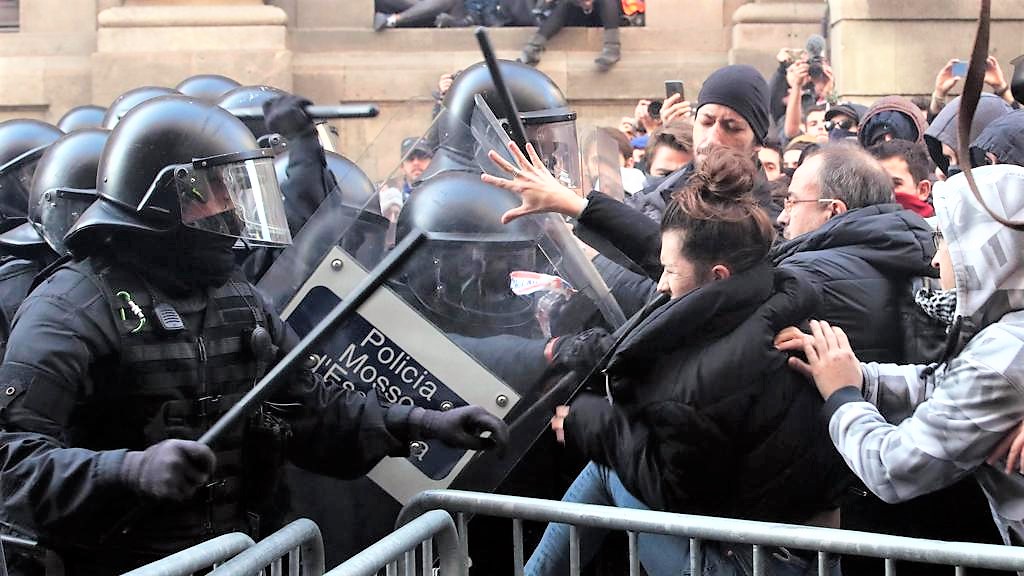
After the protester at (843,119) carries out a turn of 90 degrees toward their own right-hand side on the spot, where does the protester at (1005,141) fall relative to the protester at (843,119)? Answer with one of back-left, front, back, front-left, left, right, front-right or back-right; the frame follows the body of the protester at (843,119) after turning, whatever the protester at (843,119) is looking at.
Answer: back-left

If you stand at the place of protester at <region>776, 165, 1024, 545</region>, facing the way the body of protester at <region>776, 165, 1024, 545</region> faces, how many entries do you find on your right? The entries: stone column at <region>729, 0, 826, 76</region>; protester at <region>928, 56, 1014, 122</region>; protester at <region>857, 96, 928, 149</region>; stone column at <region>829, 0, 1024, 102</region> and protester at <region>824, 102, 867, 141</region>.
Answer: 5

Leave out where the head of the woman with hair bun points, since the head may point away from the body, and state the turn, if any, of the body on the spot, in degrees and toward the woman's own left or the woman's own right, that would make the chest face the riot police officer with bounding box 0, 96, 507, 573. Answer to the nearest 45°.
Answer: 0° — they already face them

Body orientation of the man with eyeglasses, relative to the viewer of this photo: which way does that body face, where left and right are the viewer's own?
facing away from the viewer and to the left of the viewer

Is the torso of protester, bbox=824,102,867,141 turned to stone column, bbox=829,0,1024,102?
no

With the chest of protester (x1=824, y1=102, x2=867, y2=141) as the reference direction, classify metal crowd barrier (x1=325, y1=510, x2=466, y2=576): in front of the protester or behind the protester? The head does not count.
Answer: in front

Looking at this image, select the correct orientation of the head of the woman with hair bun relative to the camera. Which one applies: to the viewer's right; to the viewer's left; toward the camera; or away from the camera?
to the viewer's left

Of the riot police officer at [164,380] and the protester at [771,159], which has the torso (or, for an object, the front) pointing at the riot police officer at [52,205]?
the protester

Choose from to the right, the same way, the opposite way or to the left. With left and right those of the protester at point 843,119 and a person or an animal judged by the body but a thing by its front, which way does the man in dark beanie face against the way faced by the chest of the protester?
the same way

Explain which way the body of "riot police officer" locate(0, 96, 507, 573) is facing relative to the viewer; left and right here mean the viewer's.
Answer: facing the viewer and to the right of the viewer

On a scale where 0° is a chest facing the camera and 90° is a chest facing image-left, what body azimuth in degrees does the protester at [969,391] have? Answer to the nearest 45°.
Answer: approximately 90°

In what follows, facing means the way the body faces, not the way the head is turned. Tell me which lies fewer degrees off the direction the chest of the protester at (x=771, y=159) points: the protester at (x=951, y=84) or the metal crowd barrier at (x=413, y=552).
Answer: the metal crowd barrier

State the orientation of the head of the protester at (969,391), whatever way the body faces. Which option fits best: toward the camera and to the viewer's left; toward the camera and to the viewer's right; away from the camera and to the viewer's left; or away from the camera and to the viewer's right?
away from the camera and to the viewer's left

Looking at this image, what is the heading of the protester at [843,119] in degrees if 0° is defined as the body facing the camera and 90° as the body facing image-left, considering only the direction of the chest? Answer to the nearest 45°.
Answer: approximately 45°

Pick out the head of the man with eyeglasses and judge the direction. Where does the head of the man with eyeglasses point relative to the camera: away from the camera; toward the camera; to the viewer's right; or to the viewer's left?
to the viewer's left

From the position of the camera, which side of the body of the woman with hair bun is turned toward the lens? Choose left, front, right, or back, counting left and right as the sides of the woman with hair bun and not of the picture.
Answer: left
